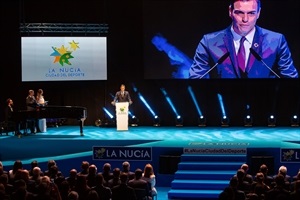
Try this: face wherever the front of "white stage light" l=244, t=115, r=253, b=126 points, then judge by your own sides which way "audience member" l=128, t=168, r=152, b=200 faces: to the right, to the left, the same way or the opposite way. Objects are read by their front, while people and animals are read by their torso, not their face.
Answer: the opposite way

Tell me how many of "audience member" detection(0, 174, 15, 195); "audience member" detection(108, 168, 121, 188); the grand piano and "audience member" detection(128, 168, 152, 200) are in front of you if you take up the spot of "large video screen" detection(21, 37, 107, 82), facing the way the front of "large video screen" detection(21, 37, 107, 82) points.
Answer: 4

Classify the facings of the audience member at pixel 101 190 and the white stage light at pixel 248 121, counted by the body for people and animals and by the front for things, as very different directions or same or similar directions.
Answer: very different directions

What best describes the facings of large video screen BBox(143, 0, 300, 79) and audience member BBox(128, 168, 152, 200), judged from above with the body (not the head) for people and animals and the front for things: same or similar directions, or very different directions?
very different directions

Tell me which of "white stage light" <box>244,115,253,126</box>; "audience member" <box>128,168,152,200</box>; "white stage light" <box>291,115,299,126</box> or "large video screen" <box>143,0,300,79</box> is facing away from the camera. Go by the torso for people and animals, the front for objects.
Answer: the audience member

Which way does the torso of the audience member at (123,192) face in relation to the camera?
away from the camera

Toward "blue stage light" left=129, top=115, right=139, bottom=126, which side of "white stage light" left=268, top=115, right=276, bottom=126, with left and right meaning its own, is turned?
right

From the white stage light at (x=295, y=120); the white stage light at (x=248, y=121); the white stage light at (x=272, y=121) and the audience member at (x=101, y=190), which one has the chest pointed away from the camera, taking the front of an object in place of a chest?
the audience member

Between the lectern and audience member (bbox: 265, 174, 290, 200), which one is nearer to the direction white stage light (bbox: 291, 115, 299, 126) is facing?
the audience member

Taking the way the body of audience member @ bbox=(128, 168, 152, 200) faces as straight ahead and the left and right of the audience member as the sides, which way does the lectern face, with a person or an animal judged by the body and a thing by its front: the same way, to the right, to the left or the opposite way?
the opposite way

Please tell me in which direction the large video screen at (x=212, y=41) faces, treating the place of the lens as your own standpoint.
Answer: facing the viewer

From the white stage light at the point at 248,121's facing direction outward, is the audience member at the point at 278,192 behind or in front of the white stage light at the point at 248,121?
in front

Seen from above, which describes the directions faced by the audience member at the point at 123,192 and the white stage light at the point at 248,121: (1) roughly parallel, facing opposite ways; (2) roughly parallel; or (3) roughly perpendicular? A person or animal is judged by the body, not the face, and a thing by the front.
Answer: roughly parallel, facing opposite ways

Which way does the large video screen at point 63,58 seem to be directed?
toward the camera

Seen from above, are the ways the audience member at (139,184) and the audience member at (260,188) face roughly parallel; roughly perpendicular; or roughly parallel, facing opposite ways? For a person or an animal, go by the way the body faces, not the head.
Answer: roughly parallel

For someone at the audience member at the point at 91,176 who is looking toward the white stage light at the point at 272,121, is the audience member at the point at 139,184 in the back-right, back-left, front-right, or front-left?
front-right

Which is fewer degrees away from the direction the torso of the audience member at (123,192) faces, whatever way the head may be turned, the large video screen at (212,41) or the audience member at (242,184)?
the large video screen

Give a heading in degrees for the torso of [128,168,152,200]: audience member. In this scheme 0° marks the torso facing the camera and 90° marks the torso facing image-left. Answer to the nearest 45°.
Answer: approximately 180°

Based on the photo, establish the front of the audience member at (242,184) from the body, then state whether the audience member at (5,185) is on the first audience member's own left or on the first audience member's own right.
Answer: on the first audience member's own left

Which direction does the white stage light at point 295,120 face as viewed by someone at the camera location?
facing the viewer

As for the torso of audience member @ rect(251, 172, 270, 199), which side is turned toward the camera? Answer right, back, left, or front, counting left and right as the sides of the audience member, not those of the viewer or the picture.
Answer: back

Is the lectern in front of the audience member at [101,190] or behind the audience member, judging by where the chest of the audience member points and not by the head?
in front
